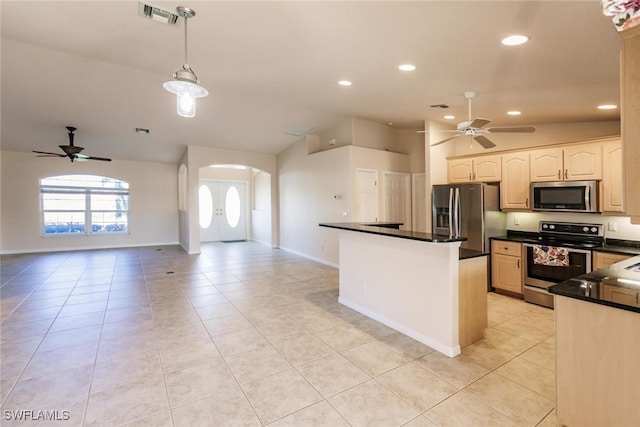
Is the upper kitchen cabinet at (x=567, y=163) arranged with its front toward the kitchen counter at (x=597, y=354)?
yes

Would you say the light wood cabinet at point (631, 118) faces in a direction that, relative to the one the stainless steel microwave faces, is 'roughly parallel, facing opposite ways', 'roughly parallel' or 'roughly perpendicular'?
roughly perpendicular

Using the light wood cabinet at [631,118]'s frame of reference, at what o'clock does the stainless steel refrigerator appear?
The stainless steel refrigerator is roughly at 2 o'clock from the light wood cabinet.

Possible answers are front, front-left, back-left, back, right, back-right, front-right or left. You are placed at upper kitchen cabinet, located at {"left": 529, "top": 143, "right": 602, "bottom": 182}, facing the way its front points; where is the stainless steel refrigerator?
right

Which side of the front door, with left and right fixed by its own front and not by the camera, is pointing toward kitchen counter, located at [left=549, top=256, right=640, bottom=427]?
front

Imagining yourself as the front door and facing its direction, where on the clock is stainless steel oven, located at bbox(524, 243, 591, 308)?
The stainless steel oven is roughly at 11 o'clock from the front door.

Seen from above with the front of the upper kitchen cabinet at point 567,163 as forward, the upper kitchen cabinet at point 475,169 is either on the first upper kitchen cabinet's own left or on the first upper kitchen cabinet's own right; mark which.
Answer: on the first upper kitchen cabinet's own right

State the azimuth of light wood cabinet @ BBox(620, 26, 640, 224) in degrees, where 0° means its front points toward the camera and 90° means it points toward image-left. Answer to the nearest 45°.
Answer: approximately 90°

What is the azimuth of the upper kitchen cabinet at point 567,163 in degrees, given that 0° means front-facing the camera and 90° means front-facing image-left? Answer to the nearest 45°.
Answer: approximately 0°

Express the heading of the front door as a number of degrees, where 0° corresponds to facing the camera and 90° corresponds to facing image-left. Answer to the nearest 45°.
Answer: approximately 0°

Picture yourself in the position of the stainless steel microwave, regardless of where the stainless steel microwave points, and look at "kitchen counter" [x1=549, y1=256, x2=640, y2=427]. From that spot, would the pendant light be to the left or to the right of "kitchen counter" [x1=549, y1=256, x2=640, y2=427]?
right

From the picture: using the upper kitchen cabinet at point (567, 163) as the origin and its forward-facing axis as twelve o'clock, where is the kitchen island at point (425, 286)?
The kitchen island is roughly at 1 o'clock from the upper kitchen cabinet.

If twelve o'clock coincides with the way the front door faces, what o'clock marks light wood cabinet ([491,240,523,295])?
The light wood cabinet is roughly at 11 o'clock from the front door.

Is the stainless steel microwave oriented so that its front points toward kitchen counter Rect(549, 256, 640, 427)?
yes

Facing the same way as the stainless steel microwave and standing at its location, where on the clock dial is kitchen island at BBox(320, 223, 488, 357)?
The kitchen island is roughly at 1 o'clock from the stainless steel microwave.
